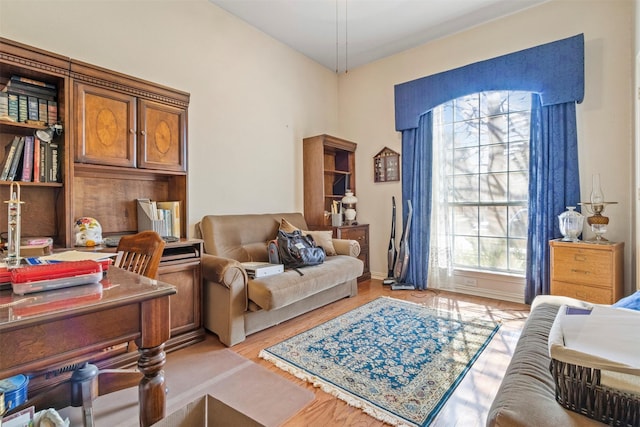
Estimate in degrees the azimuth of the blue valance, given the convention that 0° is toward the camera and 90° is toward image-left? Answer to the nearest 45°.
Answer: approximately 45°

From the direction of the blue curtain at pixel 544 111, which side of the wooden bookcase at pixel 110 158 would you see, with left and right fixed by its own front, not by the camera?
left

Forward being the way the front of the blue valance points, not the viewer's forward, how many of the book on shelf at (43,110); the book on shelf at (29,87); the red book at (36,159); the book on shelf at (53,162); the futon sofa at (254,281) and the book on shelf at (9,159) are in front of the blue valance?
6

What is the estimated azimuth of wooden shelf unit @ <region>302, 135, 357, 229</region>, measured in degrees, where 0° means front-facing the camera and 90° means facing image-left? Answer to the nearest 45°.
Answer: approximately 315°

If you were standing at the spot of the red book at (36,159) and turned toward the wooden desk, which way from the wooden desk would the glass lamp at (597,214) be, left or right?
left

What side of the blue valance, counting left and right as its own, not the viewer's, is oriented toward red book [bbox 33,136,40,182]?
front

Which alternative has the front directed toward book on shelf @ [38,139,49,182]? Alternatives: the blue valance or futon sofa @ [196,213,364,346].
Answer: the blue valance

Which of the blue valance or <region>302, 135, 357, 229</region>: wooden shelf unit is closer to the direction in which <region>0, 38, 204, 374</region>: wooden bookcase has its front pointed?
the blue valance

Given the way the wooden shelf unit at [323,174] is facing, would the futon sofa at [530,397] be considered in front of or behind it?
in front

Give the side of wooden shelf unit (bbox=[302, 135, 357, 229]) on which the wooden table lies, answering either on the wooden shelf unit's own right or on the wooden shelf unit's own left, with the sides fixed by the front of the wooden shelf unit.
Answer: on the wooden shelf unit's own right

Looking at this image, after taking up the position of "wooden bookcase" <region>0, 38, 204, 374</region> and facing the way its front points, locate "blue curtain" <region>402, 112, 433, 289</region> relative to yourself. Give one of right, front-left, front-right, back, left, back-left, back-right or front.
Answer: front-left
